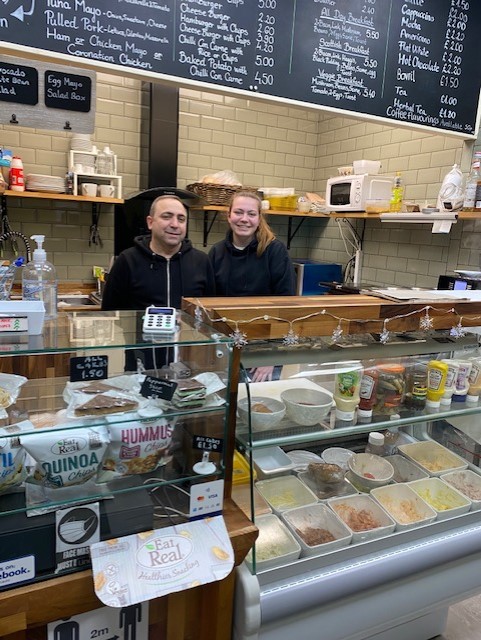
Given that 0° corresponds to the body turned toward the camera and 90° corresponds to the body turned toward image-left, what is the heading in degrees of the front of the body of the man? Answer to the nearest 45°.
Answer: approximately 0°

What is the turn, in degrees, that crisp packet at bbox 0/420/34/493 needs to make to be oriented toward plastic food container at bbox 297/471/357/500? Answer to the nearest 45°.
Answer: approximately 90° to its left

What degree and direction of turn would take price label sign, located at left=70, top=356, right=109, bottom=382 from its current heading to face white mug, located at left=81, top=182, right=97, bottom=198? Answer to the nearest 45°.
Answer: approximately 180°
